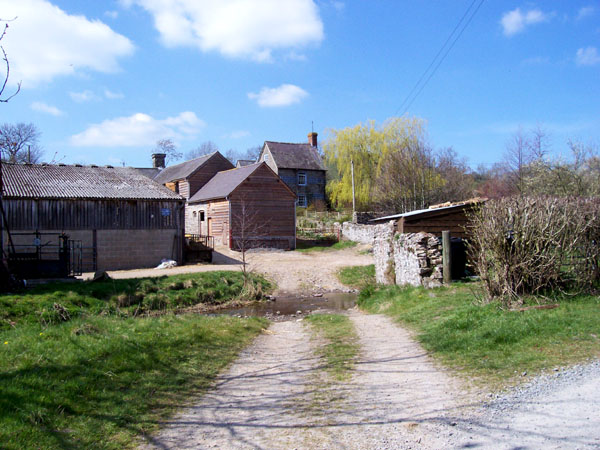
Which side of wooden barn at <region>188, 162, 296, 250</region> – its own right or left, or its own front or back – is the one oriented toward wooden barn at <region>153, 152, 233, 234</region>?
right

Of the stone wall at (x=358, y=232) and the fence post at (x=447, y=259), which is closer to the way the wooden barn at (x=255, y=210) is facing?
the fence post

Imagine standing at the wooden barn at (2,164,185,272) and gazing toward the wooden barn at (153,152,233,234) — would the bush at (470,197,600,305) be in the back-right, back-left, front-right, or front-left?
back-right

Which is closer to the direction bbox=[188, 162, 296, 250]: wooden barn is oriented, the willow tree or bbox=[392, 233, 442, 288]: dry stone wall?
the dry stone wall

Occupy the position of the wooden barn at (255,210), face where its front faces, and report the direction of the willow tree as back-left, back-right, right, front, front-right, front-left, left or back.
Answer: back

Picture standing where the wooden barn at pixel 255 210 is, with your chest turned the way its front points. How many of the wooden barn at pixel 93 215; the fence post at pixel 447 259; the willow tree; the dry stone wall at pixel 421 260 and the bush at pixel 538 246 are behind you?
1

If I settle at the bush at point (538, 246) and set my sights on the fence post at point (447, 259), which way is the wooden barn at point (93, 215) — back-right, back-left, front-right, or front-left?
front-left

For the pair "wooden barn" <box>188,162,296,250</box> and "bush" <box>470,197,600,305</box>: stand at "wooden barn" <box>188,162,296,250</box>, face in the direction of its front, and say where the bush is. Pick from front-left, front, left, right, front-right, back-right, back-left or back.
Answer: front-left

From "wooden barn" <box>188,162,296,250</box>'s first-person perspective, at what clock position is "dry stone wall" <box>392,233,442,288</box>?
The dry stone wall is roughly at 10 o'clock from the wooden barn.

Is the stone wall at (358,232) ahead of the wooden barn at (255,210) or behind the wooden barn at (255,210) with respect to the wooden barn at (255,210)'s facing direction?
behind

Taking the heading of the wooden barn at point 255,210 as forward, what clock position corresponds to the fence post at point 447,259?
The fence post is roughly at 10 o'clock from the wooden barn.

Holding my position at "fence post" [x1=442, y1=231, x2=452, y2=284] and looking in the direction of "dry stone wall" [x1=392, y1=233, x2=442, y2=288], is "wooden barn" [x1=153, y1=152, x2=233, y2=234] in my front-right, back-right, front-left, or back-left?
front-right

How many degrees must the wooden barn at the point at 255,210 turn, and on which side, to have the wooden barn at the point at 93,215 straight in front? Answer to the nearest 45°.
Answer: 0° — it already faces it
